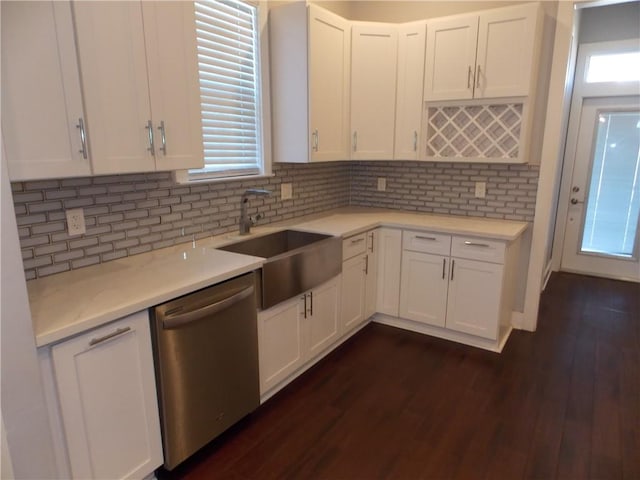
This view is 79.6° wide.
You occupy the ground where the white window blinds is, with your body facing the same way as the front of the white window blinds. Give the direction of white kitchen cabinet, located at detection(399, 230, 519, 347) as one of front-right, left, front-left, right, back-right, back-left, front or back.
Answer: front-left

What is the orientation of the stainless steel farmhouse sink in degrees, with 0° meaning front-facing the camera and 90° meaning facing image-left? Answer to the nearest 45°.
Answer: approximately 315°

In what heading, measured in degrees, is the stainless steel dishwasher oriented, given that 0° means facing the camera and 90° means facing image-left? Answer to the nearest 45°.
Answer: approximately 315°

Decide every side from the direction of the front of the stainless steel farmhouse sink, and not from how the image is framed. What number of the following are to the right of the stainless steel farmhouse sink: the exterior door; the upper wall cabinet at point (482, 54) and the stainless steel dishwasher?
1

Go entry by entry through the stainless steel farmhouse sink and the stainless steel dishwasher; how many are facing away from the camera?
0
